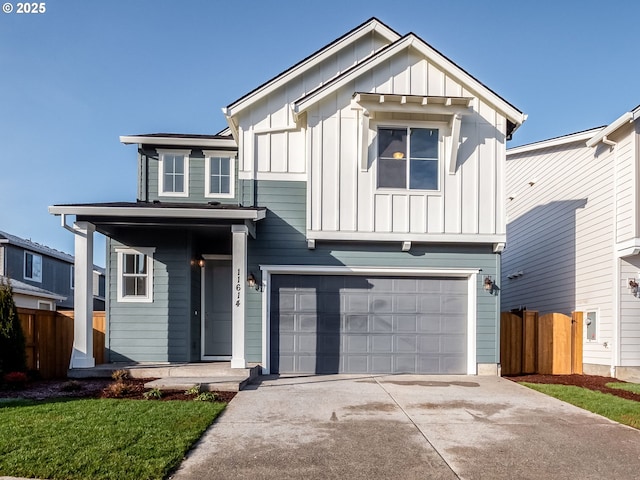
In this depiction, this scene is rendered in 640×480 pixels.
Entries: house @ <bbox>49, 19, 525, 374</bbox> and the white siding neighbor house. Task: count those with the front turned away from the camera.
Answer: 0

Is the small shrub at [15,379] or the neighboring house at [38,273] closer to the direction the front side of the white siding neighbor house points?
the small shrub

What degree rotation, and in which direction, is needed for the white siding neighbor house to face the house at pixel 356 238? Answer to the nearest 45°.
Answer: approximately 90° to its right

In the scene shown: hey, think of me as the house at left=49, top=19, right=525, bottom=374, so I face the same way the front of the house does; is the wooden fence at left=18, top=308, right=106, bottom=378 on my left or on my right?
on my right

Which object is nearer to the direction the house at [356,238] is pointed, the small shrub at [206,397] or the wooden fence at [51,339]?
the small shrub

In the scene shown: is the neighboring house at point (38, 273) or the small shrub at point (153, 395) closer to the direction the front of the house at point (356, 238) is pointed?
the small shrub
